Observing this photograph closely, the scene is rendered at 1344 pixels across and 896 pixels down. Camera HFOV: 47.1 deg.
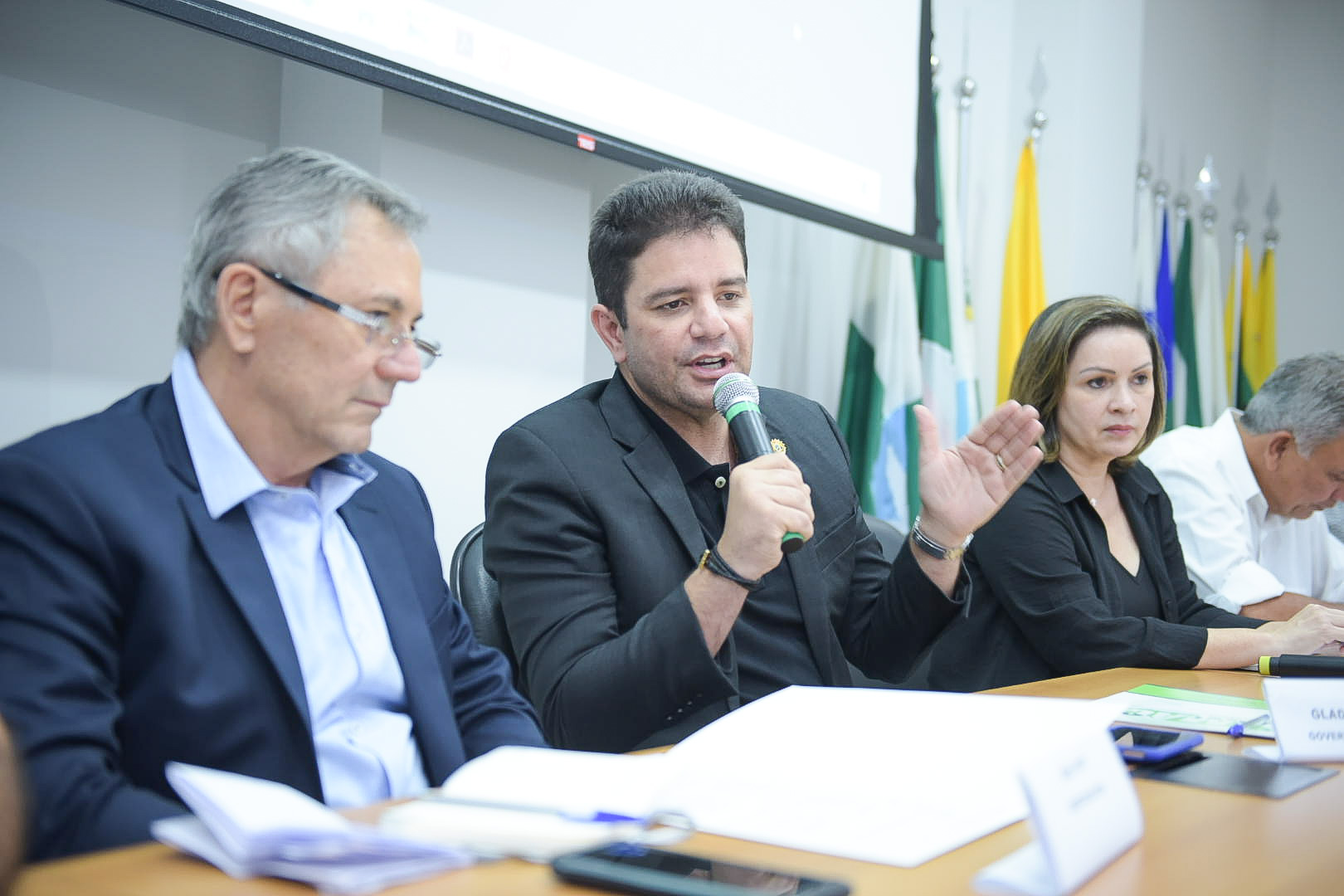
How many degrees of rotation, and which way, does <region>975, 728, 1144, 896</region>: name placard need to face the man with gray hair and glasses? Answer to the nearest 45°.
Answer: approximately 135° to its right

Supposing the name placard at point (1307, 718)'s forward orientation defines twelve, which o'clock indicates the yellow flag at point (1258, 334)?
The yellow flag is roughly at 6 o'clock from the name placard.

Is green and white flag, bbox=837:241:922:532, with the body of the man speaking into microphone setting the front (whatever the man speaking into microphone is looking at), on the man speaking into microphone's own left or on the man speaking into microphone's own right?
on the man speaking into microphone's own left

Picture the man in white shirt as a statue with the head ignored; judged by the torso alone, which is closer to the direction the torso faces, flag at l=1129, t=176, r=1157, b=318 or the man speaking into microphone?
the man speaking into microphone

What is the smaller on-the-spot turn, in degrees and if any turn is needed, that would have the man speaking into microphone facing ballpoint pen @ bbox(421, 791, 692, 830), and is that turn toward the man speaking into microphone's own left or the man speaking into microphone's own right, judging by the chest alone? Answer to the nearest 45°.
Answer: approximately 45° to the man speaking into microphone's own right

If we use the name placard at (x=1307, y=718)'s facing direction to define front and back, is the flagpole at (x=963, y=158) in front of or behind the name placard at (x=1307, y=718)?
behind

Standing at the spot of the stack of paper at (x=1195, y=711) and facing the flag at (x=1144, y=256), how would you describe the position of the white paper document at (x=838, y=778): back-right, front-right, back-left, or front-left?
back-left
